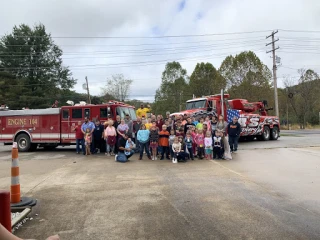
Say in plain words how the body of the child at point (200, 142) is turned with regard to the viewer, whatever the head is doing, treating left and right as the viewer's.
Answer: facing the viewer

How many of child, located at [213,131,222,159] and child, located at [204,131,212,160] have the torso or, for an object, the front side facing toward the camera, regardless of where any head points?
2

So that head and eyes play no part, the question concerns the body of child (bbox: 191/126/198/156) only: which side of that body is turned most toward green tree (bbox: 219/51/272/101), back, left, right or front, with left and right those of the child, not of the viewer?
back

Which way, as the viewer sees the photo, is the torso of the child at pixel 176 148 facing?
toward the camera

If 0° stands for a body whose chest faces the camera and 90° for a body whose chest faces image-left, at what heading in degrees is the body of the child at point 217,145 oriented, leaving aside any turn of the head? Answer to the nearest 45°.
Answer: approximately 0°

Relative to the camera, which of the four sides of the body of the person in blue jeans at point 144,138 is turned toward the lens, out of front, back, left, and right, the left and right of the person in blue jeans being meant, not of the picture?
front
